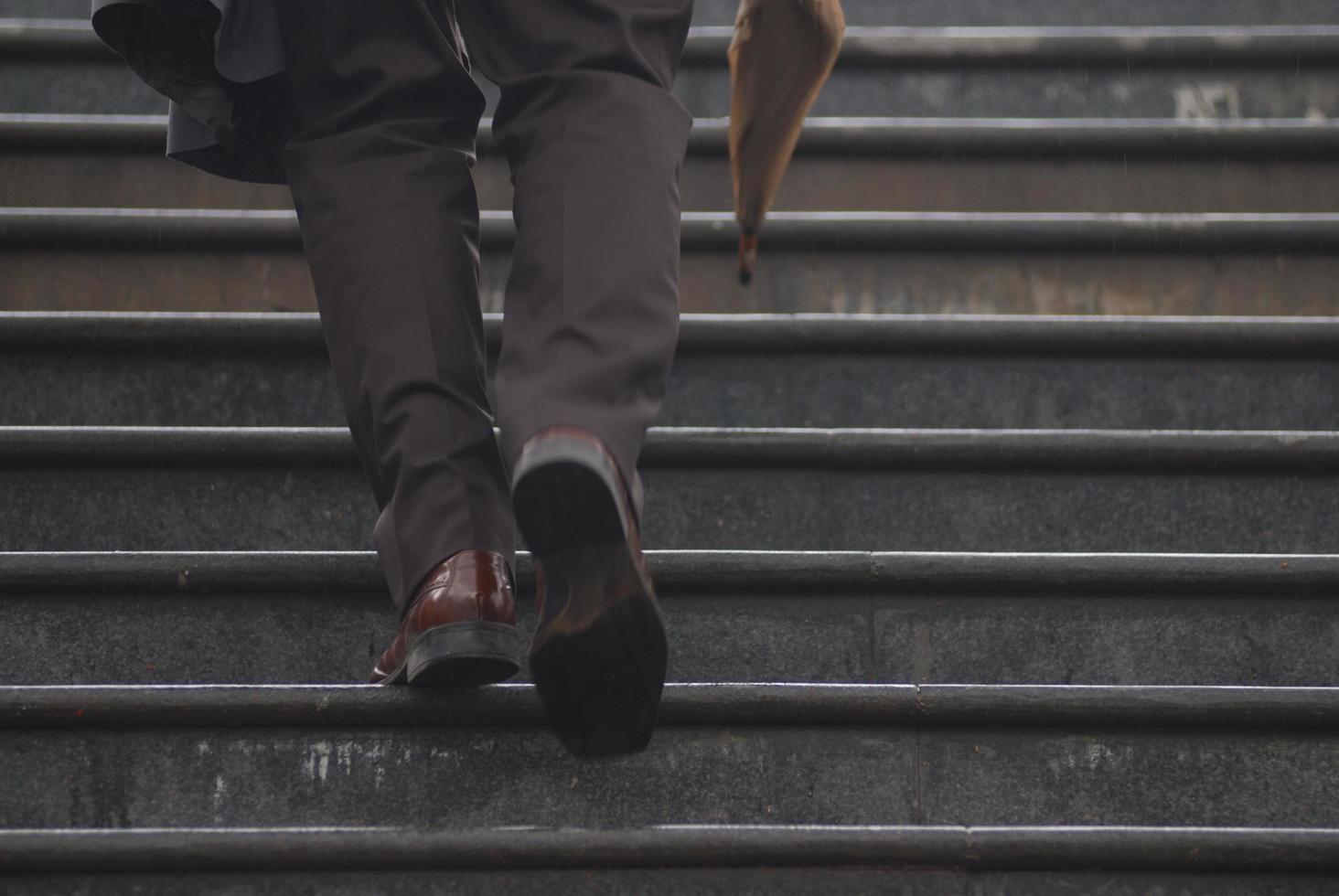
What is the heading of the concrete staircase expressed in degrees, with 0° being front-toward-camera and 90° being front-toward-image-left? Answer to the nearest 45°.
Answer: approximately 0°
